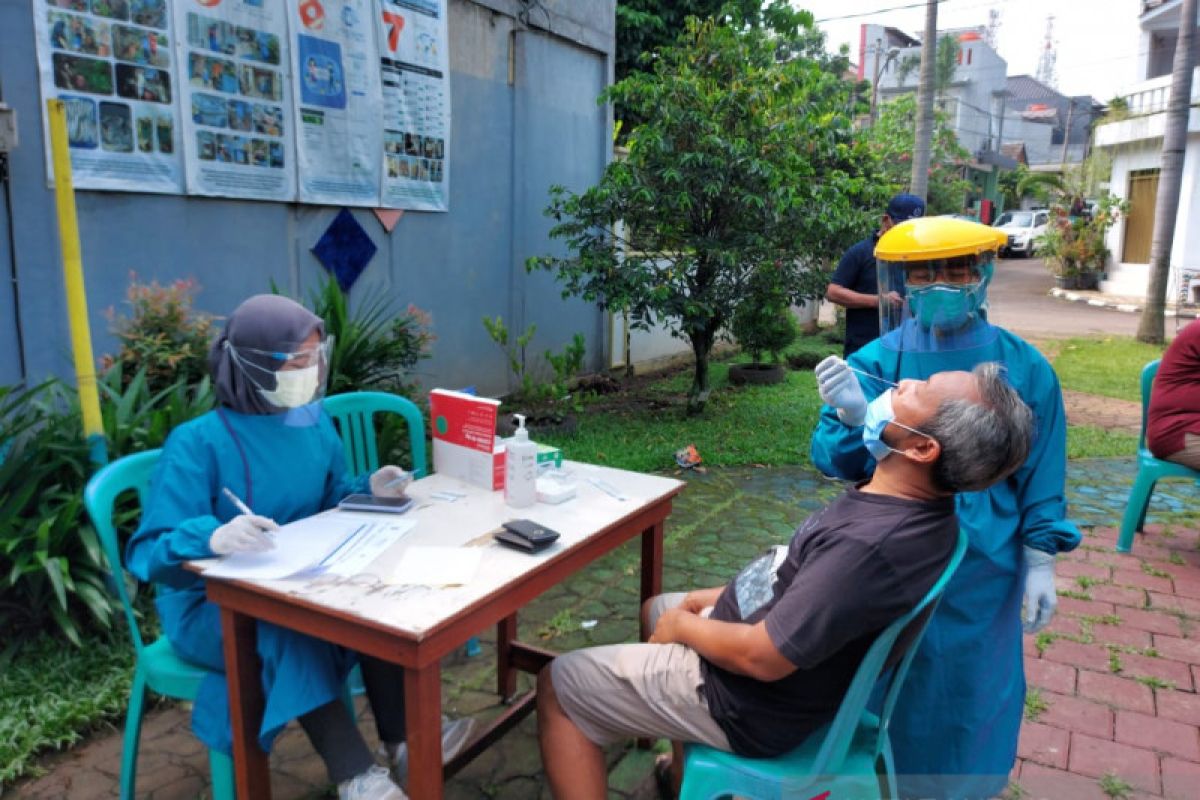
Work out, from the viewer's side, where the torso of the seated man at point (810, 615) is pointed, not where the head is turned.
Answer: to the viewer's left

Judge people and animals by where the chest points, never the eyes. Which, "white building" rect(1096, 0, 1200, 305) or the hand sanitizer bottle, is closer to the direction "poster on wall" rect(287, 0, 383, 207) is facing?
the hand sanitizer bottle

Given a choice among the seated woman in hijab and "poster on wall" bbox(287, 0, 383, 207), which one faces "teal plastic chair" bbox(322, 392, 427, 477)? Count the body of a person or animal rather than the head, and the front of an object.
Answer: the poster on wall

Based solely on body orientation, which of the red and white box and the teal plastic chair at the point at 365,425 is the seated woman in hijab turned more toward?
the red and white box

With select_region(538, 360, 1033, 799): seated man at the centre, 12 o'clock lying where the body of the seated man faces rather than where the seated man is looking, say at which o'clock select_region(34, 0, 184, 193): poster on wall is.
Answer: The poster on wall is roughly at 1 o'clock from the seated man.

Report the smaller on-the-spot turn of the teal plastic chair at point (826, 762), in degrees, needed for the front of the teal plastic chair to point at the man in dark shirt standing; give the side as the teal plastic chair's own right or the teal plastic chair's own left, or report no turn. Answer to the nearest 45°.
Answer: approximately 90° to the teal plastic chair's own right

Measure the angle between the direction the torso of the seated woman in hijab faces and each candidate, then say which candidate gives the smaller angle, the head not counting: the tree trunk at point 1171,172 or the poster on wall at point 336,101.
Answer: the tree trunk

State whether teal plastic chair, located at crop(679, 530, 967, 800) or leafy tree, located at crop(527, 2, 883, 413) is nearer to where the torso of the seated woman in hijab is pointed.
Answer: the teal plastic chair

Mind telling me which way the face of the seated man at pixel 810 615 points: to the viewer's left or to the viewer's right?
to the viewer's left

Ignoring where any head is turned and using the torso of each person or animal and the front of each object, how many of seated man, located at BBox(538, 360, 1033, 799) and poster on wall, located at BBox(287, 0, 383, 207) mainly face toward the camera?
1

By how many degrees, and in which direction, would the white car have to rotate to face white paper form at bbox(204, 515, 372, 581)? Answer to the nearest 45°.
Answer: approximately 45° to its left

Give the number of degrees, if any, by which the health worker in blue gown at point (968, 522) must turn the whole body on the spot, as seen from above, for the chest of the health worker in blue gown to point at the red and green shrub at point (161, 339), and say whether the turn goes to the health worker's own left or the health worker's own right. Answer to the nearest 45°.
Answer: approximately 45° to the health worker's own right

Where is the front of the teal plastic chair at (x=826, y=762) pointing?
to the viewer's left

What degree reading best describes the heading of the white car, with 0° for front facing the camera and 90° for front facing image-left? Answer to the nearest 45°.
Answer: approximately 45°
